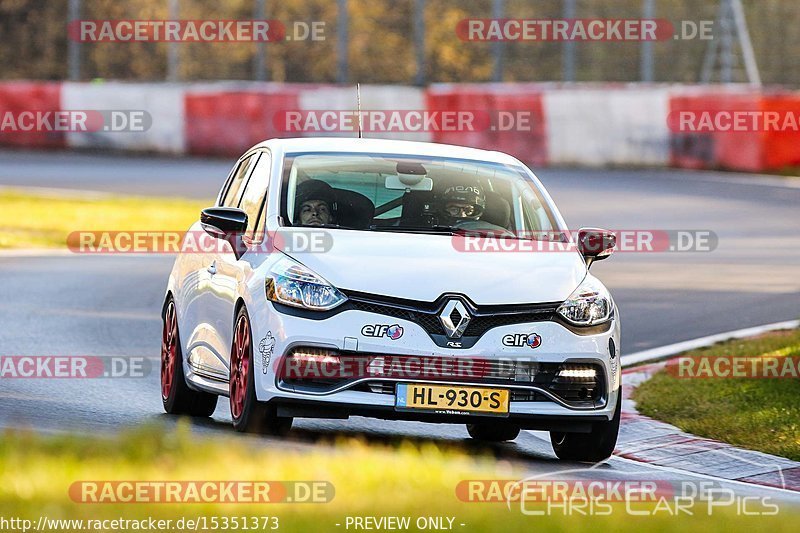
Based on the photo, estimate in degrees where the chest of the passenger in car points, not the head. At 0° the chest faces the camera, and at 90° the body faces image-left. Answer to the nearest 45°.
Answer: approximately 0°

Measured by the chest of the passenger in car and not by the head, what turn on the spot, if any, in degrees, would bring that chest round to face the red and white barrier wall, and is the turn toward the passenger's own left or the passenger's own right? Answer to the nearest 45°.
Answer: approximately 180°

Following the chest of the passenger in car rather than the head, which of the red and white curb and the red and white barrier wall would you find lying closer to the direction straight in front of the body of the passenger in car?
the red and white curb

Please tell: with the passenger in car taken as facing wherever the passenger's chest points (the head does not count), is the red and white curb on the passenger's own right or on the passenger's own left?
on the passenger's own left
